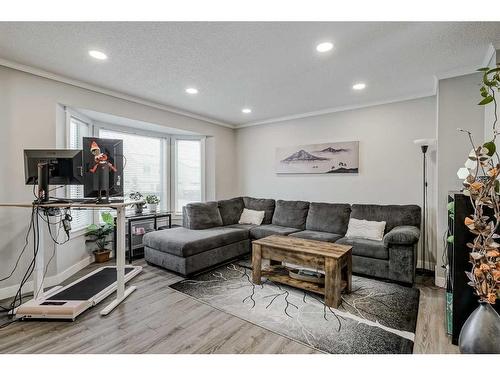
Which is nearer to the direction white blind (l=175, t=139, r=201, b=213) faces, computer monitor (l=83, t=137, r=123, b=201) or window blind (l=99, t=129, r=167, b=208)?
the computer monitor

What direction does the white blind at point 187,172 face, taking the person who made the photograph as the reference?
facing the viewer

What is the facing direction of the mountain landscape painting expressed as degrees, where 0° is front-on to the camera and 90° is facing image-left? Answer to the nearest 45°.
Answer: approximately 45°

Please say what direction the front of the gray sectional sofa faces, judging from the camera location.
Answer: facing the viewer and to the left of the viewer

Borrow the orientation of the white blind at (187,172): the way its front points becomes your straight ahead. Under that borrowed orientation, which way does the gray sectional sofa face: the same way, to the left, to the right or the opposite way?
to the right

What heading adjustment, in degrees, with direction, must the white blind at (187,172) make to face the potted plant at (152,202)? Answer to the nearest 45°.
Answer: approximately 45° to its right

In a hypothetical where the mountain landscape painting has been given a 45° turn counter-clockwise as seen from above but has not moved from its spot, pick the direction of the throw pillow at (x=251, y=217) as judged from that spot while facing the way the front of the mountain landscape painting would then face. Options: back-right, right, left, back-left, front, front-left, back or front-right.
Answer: right
